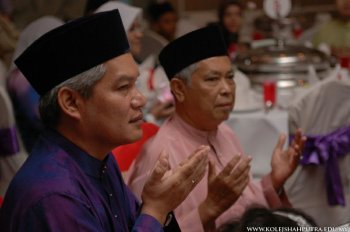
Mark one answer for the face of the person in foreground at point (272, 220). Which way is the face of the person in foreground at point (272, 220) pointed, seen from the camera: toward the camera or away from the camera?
away from the camera

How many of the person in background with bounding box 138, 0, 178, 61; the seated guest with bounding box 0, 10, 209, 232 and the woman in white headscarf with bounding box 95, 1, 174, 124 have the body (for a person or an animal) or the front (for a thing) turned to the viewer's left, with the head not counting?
0

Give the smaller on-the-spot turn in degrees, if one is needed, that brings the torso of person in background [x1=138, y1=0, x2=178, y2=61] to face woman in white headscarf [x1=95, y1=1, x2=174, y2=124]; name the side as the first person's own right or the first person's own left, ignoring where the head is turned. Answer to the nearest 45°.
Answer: approximately 45° to the first person's own right

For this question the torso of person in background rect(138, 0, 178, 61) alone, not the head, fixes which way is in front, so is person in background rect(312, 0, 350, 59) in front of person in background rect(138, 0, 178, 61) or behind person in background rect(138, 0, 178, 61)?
in front

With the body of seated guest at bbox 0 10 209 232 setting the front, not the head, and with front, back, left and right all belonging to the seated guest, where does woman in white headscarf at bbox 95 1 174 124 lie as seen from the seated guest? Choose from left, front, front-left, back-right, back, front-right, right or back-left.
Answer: left

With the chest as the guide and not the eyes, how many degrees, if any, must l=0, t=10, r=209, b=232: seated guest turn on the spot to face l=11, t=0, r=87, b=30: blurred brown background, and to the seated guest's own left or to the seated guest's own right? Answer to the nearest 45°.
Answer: approximately 90° to the seated guest's own left

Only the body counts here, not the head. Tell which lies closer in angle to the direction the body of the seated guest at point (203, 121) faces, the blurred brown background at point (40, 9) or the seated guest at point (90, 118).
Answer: the seated guest

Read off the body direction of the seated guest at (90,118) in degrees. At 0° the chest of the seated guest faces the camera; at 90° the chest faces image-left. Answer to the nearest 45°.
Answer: approximately 270°

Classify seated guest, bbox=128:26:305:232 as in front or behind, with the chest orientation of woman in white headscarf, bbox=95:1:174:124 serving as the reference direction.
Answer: in front

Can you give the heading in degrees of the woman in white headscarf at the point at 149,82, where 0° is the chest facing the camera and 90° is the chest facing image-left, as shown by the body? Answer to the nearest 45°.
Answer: approximately 315°

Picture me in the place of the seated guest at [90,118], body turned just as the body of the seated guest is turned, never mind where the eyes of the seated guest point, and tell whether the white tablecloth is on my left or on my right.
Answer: on my left

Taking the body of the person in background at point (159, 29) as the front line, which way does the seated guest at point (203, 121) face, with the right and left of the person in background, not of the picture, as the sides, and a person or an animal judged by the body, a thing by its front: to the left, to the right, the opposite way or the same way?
the same way

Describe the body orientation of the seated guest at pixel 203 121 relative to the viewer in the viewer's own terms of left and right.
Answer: facing the viewer and to the right of the viewer

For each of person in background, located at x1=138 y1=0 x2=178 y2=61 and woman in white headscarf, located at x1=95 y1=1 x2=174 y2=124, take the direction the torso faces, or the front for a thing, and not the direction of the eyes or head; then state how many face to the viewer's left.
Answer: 0

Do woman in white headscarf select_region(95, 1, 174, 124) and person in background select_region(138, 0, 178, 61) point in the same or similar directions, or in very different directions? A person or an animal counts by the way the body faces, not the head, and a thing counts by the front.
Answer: same or similar directions

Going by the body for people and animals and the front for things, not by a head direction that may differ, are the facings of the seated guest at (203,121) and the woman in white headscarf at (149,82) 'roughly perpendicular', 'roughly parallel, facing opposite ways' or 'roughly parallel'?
roughly parallel

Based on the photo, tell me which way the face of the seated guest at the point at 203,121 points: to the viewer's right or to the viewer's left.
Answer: to the viewer's right

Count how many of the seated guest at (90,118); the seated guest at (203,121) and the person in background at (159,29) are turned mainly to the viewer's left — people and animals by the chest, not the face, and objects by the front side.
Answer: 0

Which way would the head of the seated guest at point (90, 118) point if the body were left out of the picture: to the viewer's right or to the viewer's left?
to the viewer's right
